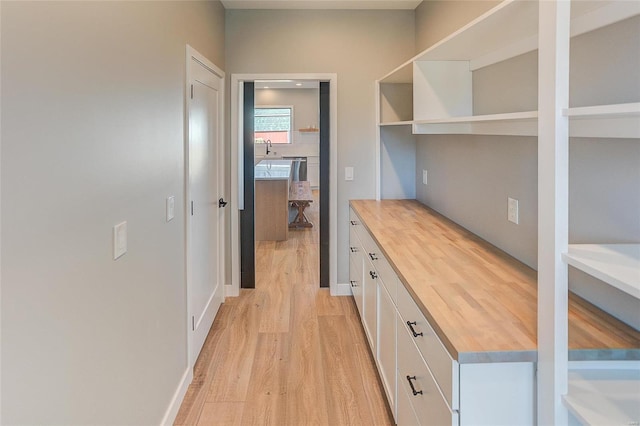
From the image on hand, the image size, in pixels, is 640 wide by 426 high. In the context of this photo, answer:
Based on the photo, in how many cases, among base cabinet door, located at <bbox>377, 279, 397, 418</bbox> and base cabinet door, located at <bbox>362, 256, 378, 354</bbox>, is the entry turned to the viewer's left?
2

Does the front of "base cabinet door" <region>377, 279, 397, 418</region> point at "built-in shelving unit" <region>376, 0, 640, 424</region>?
no

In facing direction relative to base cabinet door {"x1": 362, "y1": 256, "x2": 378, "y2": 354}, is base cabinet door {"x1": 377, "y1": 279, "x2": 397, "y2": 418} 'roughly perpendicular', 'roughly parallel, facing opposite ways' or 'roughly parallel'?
roughly parallel

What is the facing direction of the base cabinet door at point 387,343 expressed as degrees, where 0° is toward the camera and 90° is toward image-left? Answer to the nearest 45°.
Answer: approximately 90°

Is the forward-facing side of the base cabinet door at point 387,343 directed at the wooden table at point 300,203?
no

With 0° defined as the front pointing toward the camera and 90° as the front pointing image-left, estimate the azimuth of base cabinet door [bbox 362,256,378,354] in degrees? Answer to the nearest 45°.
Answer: approximately 90°

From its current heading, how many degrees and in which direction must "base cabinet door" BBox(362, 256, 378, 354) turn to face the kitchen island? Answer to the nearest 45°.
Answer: approximately 90° to its right

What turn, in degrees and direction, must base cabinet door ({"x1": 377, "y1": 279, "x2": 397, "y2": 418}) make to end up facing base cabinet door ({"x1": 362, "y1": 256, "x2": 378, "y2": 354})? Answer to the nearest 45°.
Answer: approximately 90° to its right

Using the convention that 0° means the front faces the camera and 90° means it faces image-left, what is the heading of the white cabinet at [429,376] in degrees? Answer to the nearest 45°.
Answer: approximately 90°
